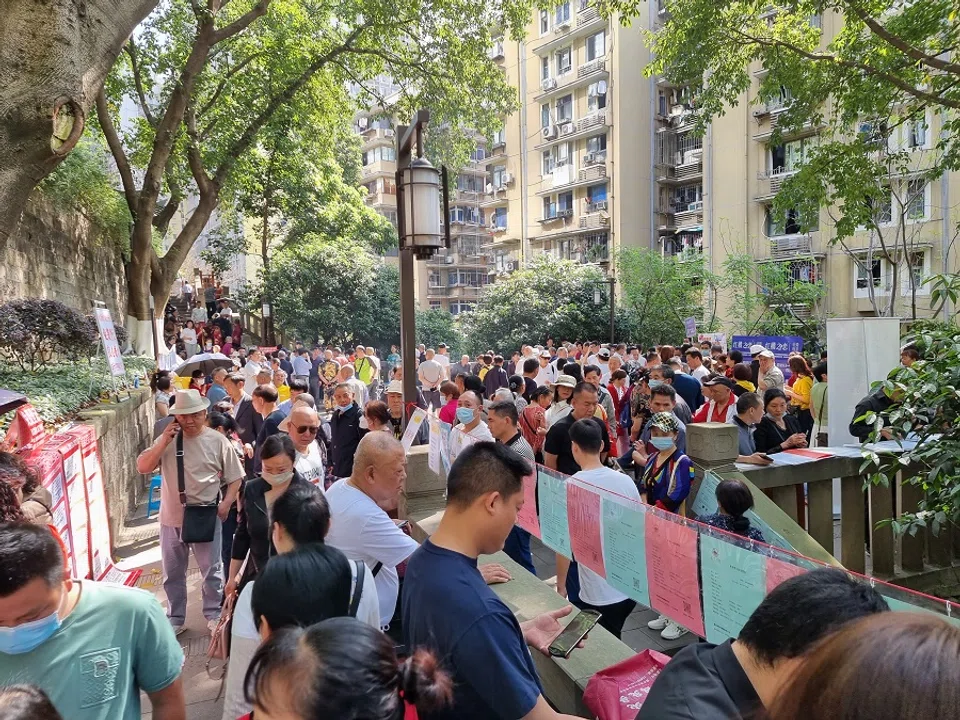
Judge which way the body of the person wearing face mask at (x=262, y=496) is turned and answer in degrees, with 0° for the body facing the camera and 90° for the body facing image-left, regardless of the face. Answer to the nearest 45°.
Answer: approximately 0°

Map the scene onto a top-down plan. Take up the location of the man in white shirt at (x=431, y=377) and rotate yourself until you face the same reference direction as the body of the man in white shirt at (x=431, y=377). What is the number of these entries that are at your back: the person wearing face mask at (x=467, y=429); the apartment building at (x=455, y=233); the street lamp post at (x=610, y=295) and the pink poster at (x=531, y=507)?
2

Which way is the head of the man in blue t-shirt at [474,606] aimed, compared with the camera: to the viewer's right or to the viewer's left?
to the viewer's right

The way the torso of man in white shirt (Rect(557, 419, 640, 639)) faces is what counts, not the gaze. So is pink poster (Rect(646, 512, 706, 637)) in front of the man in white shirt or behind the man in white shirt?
behind

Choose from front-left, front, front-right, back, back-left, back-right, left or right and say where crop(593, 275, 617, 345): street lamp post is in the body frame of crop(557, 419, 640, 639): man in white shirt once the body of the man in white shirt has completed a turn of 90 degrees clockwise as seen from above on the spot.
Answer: front-left
